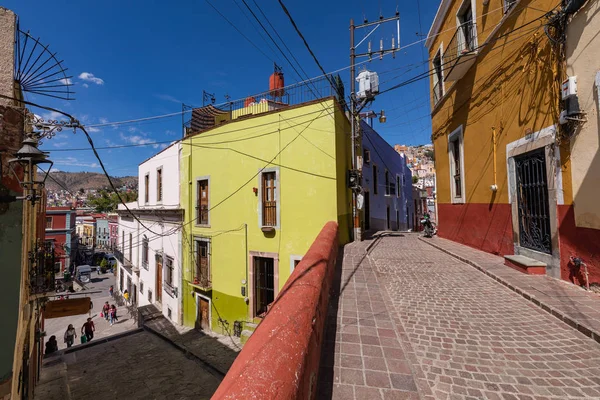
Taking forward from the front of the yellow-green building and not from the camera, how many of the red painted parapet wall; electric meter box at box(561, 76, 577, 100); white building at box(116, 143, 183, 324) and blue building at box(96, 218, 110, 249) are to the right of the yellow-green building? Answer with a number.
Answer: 2

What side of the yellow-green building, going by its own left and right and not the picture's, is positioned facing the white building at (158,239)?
right

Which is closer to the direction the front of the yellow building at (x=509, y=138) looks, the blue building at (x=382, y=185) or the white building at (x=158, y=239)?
the white building

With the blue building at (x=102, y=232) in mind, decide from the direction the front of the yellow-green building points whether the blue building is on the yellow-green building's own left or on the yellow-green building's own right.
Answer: on the yellow-green building's own right

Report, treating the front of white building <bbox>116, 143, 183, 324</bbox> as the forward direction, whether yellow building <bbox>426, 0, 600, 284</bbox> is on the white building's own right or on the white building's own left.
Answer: on the white building's own left

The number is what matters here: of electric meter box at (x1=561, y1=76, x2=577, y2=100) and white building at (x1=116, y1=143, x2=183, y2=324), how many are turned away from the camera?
0

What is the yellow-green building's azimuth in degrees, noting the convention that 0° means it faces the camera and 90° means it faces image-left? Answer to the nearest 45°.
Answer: approximately 45°

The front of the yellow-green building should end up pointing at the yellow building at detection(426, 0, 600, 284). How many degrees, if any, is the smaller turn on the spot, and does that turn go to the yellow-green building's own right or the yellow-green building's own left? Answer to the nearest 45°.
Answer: approximately 90° to the yellow-green building's own left

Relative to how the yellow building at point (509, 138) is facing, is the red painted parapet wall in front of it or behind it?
in front

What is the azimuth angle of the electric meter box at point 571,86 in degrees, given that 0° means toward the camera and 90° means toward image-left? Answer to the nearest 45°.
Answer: approximately 45°

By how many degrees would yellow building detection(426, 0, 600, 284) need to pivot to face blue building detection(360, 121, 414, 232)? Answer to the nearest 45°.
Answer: approximately 90° to its right

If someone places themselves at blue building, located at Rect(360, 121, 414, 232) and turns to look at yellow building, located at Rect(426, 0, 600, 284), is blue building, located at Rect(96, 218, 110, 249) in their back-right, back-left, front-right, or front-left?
back-right

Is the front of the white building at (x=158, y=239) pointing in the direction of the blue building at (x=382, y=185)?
no

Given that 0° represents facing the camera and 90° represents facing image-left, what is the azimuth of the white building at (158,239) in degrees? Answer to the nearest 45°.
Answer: approximately 45°

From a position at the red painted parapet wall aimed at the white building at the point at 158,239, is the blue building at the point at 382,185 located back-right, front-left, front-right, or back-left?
front-right

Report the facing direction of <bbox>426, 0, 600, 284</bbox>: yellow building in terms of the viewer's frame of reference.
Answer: facing the viewer and to the left of the viewer

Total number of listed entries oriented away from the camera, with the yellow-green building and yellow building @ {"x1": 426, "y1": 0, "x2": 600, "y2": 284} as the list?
0

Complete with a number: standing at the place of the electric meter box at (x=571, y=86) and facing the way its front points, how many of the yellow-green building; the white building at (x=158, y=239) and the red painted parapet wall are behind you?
0
